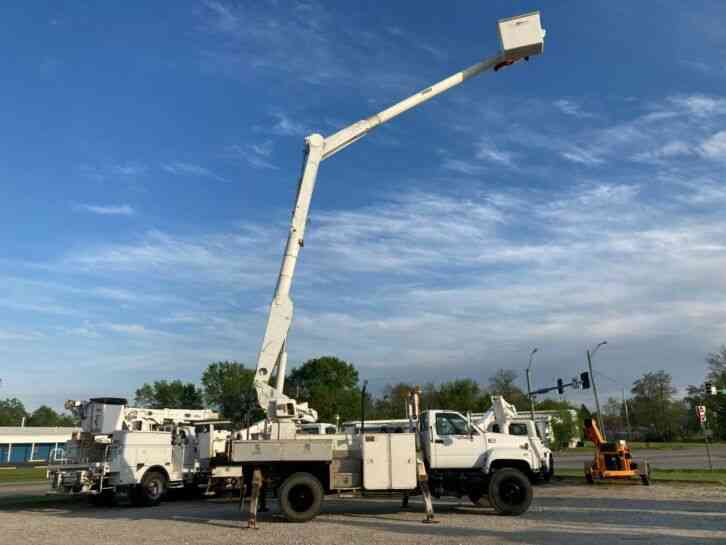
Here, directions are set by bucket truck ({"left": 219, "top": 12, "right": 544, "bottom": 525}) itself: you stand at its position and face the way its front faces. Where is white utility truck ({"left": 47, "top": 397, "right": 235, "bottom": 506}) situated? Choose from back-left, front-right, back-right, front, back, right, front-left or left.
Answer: back-left

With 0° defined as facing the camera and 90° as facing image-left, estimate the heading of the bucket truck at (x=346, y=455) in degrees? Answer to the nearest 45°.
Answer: approximately 270°

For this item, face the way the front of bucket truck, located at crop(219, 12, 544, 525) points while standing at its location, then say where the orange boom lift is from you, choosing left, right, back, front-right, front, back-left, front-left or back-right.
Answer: front-left

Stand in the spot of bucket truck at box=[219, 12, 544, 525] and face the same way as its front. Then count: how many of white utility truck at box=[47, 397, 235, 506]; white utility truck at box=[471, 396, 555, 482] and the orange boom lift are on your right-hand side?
0
